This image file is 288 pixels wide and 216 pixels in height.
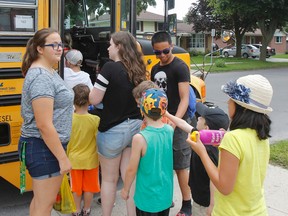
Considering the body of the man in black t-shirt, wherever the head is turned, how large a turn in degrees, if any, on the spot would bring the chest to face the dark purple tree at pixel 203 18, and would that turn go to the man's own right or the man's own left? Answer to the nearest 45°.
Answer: approximately 135° to the man's own right

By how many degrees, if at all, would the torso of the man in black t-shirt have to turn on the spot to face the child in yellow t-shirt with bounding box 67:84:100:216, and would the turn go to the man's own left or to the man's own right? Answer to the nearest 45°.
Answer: approximately 45° to the man's own right

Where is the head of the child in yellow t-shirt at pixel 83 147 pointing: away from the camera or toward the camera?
away from the camera

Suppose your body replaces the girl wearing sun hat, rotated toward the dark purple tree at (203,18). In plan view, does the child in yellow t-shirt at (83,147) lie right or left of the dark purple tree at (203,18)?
left

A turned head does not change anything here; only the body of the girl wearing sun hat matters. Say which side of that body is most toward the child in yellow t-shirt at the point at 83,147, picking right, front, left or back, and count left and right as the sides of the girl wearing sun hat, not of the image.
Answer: front

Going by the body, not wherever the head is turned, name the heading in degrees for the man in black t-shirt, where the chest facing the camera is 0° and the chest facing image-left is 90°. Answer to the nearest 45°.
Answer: approximately 45°

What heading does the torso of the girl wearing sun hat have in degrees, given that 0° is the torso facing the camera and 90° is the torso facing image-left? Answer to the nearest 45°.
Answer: approximately 135°

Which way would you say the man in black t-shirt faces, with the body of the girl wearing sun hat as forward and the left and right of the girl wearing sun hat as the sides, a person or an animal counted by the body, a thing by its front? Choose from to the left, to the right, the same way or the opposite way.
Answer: to the left

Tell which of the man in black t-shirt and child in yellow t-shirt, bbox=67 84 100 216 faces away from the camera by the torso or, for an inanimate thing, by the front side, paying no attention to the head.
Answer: the child in yellow t-shirt

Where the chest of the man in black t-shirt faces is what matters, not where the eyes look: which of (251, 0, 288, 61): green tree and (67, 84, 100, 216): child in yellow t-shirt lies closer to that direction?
the child in yellow t-shirt

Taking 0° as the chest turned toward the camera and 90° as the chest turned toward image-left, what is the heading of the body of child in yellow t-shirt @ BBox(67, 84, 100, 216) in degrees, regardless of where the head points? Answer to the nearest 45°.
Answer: approximately 180°

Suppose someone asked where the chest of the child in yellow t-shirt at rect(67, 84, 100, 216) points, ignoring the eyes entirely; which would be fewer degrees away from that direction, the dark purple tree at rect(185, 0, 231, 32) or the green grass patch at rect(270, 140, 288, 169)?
the dark purple tree
